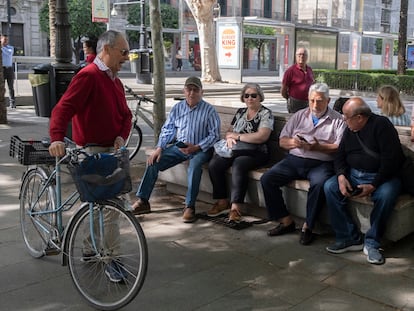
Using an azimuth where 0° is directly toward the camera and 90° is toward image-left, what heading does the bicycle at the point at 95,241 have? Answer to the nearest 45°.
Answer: approximately 315°

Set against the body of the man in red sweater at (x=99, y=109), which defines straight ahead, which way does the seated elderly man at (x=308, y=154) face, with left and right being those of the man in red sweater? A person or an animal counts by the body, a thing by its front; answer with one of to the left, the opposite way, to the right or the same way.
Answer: to the right

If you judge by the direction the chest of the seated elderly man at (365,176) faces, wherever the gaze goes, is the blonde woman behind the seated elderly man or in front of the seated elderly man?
behind

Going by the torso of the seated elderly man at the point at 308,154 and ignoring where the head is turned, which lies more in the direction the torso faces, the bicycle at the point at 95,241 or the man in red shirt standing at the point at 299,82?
the bicycle

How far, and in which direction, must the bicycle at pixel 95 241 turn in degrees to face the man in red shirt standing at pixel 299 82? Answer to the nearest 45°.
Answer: approximately 90° to its left

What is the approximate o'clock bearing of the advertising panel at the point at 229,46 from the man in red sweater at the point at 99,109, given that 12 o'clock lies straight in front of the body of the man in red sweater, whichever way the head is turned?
The advertising panel is roughly at 8 o'clock from the man in red sweater.

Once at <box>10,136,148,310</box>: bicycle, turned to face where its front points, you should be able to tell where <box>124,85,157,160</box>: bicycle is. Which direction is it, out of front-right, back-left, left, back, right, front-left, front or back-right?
back-left

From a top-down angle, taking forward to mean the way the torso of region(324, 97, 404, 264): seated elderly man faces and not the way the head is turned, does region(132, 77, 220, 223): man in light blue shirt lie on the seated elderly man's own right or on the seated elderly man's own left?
on the seated elderly man's own right

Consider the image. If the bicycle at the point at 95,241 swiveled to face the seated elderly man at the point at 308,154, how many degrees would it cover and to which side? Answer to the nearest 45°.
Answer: approximately 90° to its left

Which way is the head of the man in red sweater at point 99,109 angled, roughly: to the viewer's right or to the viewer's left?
to the viewer's right

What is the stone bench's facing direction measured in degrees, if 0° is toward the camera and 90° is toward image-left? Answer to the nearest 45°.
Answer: approximately 45°

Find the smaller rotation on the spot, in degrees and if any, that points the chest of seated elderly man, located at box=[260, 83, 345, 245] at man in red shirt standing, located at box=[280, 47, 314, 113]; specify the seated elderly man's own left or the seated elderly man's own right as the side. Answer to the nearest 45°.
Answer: approximately 135° to the seated elderly man's own right

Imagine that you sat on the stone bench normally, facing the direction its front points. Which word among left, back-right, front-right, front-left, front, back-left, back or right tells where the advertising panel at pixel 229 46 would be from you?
back-right
